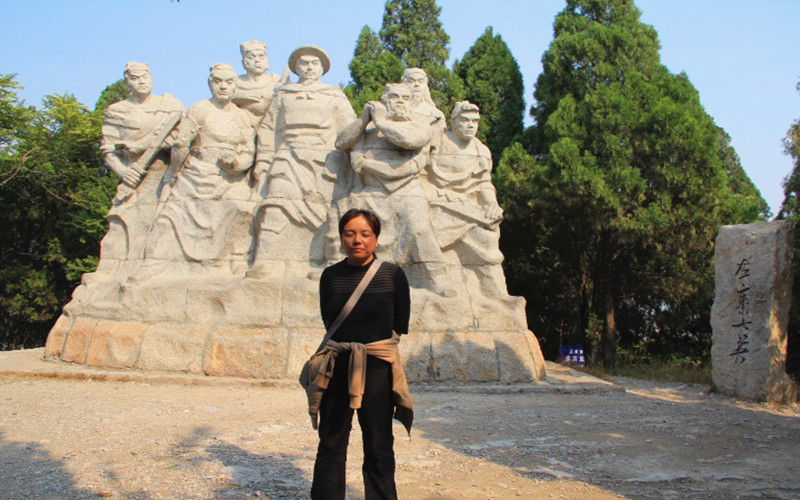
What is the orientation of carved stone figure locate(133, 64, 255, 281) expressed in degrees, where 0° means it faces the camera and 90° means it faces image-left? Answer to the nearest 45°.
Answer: approximately 0°

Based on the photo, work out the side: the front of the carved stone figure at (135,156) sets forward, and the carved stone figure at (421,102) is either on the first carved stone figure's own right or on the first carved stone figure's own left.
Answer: on the first carved stone figure's own left

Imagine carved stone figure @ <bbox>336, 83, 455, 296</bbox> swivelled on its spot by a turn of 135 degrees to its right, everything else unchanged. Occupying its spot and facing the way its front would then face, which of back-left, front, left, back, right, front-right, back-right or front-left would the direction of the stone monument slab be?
back-right

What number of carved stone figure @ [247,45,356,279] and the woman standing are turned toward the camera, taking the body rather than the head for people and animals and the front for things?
2

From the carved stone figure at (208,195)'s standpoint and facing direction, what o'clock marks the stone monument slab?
The stone monument slab is roughly at 10 o'clock from the carved stone figure.

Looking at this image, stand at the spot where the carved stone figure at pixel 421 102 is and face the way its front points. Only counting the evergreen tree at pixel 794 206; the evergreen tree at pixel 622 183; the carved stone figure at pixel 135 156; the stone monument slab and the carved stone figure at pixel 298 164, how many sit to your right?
2

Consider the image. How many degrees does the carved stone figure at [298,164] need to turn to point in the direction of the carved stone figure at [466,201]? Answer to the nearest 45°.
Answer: approximately 90° to its left

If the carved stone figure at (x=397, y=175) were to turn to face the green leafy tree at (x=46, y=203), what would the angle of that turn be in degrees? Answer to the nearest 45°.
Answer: approximately 135° to its right

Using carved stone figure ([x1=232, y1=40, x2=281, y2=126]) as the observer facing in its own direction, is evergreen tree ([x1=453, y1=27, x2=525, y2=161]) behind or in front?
behind

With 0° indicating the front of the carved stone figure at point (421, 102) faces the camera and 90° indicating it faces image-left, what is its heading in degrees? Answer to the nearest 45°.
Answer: approximately 0°
